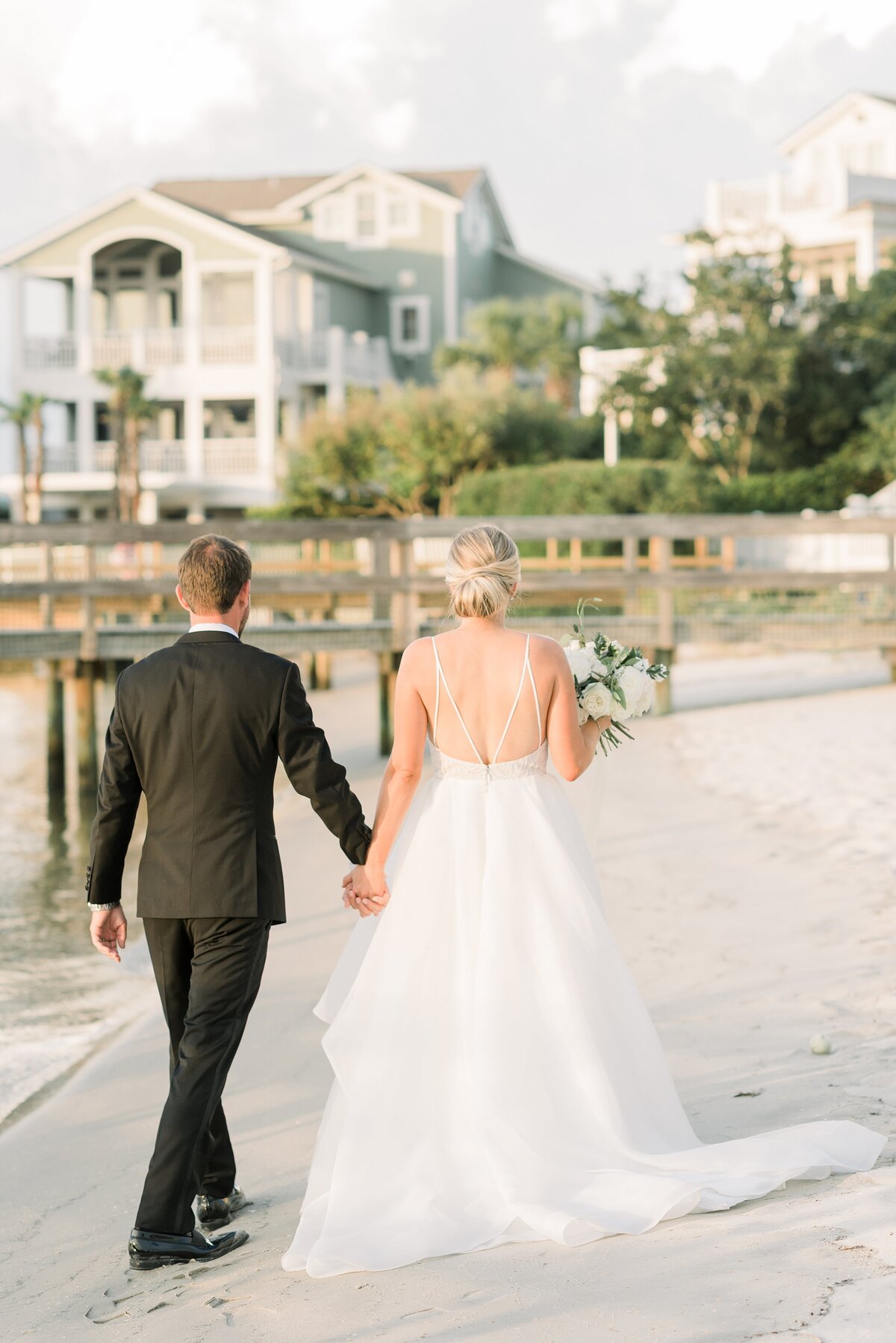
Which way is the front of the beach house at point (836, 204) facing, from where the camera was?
facing the viewer and to the left of the viewer

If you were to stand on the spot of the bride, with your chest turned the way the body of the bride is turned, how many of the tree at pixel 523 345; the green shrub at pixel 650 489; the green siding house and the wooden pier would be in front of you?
4

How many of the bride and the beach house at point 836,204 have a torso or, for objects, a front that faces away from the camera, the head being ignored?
1

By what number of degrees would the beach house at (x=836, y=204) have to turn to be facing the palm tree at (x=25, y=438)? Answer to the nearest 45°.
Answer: approximately 45° to its right

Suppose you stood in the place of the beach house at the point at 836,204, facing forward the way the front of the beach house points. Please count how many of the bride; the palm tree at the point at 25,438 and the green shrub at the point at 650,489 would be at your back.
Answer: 0

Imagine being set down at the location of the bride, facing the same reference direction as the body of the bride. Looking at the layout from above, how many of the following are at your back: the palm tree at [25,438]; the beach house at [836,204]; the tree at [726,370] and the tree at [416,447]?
0

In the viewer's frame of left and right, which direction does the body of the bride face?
facing away from the viewer

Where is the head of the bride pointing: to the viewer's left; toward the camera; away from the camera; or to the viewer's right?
away from the camera

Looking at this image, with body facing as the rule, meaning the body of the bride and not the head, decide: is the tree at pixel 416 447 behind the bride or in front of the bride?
in front

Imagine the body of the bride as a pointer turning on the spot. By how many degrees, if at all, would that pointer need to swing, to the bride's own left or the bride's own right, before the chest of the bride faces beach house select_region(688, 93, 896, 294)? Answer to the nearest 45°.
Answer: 0° — they already face it

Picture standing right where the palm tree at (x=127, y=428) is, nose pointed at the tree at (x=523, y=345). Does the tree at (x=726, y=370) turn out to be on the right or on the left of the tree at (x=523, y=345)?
right

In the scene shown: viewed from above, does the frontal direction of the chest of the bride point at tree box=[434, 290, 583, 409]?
yes
